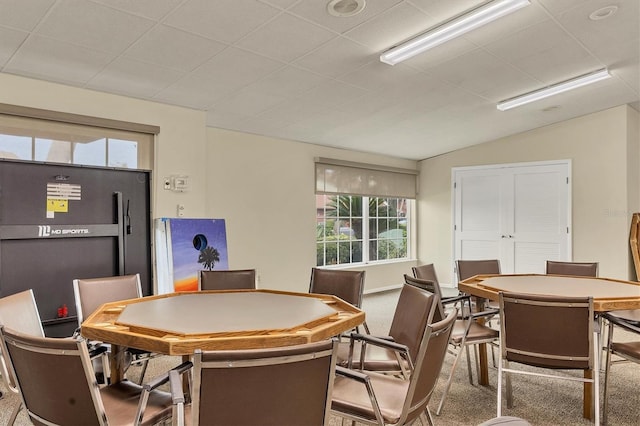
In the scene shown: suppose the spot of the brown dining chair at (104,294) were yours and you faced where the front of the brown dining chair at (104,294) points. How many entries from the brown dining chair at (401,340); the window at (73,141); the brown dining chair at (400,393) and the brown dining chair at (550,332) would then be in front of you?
3

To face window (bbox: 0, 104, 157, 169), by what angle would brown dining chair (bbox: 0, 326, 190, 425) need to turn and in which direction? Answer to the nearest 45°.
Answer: approximately 45° to its left

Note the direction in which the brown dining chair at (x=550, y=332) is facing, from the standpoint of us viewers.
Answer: facing away from the viewer

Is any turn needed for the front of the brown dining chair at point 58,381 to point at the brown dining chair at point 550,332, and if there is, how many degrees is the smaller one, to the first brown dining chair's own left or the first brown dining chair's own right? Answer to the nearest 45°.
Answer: approximately 45° to the first brown dining chair's own right

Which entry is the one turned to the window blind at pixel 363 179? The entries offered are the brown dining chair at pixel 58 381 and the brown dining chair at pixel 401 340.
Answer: the brown dining chair at pixel 58 381

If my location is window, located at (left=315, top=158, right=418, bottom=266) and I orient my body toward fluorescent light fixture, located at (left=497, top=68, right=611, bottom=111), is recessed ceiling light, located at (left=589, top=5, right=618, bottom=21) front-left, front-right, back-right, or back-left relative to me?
front-right

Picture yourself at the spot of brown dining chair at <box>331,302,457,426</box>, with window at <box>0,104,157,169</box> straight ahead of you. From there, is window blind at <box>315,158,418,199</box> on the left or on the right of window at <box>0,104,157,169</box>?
right

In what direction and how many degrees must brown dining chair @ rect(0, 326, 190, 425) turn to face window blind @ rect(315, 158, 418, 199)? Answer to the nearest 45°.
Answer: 0° — it already faces it

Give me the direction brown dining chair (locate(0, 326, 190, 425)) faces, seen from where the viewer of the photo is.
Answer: facing away from the viewer and to the right of the viewer

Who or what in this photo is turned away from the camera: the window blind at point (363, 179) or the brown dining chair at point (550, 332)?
the brown dining chair

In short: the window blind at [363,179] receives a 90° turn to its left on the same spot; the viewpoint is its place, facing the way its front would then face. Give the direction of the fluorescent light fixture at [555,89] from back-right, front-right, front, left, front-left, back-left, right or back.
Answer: right

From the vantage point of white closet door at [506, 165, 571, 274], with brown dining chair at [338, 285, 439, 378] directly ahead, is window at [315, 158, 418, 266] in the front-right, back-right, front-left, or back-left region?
front-right

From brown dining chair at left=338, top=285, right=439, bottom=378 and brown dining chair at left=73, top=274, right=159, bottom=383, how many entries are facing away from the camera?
0

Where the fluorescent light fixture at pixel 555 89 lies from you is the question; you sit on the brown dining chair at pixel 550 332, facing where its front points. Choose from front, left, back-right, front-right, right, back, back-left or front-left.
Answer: front

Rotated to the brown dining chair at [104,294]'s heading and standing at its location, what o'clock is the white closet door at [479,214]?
The white closet door is roughly at 10 o'clock from the brown dining chair.

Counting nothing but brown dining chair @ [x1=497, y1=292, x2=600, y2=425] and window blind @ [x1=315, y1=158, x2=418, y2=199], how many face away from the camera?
1

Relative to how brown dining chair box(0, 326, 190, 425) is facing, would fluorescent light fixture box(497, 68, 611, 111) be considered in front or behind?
in front
